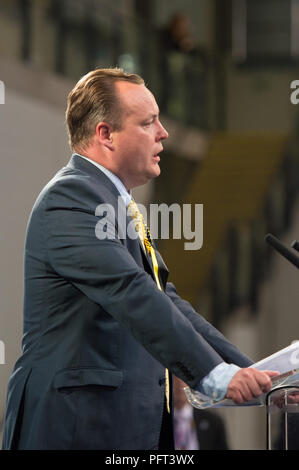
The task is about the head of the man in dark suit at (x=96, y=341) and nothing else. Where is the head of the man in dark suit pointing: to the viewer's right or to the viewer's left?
to the viewer's right

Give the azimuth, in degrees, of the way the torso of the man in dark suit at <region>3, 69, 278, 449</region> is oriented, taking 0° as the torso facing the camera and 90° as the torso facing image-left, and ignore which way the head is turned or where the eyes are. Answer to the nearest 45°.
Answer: approximately 270°

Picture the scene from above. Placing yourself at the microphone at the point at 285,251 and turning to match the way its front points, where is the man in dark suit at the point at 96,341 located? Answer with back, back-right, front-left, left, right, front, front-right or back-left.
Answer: front

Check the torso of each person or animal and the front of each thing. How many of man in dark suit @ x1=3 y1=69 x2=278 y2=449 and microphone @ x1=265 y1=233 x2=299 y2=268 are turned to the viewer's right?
1

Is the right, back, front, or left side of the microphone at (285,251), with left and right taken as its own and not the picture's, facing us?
left

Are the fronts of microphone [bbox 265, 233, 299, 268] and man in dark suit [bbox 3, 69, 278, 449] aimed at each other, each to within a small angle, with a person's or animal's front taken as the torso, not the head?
yes

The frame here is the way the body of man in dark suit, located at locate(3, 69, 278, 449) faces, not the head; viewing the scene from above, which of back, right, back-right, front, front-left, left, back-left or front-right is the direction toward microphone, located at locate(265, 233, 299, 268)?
front

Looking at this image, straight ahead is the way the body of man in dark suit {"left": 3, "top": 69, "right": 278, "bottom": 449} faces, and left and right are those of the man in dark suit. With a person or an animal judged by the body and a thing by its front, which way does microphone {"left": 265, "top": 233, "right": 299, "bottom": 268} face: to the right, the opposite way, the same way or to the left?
the opposite way
